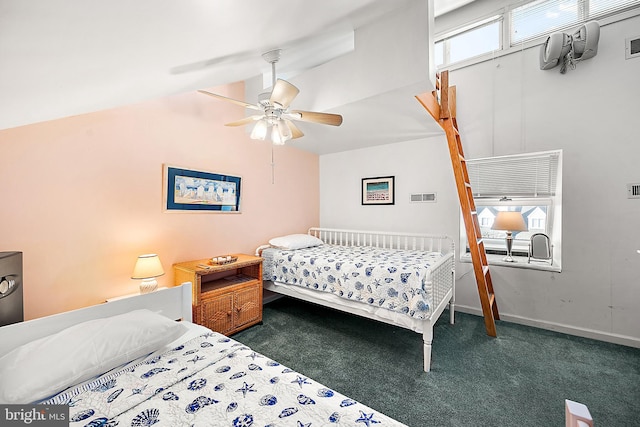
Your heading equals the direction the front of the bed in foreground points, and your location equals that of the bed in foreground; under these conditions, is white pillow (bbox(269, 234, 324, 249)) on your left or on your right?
on your left

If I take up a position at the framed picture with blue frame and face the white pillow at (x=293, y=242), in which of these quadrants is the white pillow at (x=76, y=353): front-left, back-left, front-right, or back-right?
back-right

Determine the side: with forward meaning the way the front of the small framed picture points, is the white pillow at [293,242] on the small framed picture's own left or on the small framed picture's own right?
on the small framed picture's own right

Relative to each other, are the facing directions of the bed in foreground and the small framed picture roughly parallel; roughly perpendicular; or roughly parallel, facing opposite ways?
roughly perpendicular

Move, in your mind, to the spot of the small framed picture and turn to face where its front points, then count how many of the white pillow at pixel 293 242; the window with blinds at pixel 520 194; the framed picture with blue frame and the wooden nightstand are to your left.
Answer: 1

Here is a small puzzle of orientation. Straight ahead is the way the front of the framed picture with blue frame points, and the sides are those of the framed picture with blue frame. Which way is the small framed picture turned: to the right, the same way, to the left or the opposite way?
to the right

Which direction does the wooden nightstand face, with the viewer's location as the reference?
facing the viewer and to the right of the viewer

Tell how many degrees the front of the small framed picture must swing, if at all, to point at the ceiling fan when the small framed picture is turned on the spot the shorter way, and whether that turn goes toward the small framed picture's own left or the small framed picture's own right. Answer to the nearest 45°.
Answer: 0° — it already faces it

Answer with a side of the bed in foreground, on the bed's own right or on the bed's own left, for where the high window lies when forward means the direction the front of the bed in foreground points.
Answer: on the bed's own left

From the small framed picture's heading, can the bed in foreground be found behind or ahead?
ahead

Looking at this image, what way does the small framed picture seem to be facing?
toward the camera

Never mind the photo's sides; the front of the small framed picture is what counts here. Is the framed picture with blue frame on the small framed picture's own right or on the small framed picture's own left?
on the small framed picture's own right
